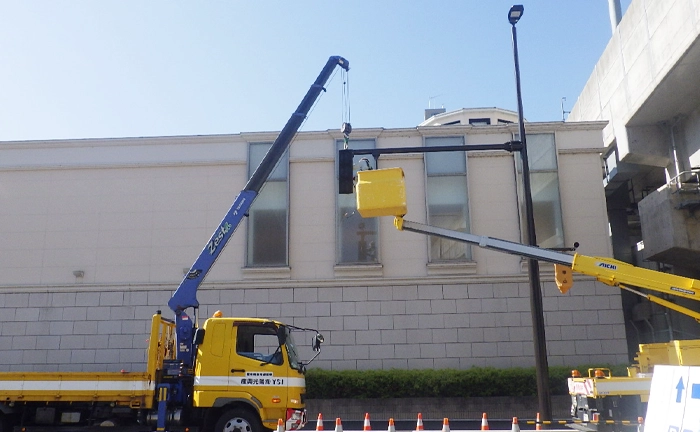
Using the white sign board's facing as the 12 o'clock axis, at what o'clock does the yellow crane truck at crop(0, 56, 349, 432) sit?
The yellow crane truck is roughly at 4 o'clock from the white sign board.

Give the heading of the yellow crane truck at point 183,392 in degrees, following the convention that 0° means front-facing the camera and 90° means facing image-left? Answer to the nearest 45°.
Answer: approximately 270°

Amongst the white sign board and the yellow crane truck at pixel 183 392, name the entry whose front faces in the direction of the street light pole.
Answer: the yellow crane truck

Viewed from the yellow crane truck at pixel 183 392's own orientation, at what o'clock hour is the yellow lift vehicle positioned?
The yellow lift vehicle is roughly at 1 o'clock from the yellow crane truck.

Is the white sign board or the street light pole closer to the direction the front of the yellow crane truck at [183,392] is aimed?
the street light pole

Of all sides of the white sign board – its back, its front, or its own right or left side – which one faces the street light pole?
back

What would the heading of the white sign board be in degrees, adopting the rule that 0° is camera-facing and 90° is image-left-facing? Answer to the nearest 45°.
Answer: approximately 0°

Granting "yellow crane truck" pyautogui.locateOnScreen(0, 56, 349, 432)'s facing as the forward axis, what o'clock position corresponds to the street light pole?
The street light pole is roughly at 12 o'clock from the yellow crane truck.

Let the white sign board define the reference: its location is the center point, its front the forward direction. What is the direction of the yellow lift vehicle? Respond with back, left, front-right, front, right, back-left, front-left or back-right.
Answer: back

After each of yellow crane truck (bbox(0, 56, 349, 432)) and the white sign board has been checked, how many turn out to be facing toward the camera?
1
